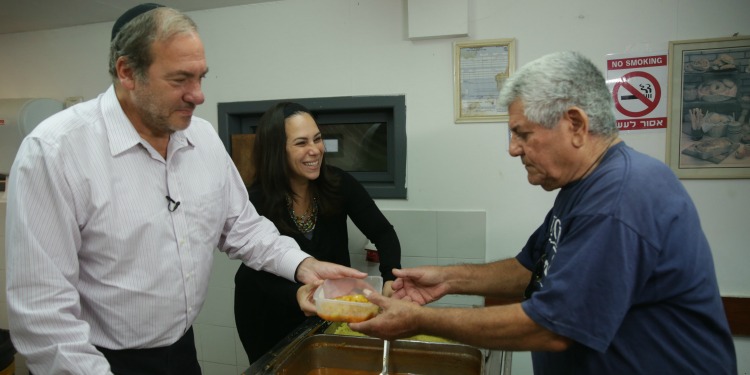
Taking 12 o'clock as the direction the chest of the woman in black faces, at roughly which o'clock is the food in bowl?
The food in bowl is roughly at 1 o'clock from the woman in black.

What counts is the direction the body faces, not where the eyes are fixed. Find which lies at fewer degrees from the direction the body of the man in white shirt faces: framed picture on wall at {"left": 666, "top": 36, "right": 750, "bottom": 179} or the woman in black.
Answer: the framed picture on wall

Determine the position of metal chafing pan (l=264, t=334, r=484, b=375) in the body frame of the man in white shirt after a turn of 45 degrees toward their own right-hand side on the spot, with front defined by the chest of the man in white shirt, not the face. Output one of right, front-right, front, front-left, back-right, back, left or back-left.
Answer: left

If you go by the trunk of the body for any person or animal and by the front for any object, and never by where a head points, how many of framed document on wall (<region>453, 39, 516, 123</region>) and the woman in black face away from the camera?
0

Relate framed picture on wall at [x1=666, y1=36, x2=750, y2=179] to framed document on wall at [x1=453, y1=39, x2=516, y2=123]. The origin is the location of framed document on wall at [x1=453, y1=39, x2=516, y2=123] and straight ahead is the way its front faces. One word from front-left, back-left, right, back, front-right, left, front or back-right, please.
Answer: left

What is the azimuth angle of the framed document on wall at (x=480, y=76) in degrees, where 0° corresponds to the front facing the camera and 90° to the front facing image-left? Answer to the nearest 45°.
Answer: approximately 0°

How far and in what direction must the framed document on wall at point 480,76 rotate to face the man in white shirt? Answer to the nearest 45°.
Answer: approximately 45° to its right

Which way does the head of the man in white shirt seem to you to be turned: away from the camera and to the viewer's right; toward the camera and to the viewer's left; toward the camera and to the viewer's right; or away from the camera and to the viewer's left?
toward the camera and to the viewer's right

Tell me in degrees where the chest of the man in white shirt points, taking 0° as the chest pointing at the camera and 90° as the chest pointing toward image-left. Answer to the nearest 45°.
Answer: approximately 315°

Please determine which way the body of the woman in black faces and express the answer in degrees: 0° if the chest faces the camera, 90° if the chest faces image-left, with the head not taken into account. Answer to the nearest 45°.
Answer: approximately 315°

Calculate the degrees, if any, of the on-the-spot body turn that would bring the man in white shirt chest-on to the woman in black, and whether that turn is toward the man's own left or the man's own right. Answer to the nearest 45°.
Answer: approximately 90° to the man's own left

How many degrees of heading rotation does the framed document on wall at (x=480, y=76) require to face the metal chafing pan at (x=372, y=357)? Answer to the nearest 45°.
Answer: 0° — it already faces it

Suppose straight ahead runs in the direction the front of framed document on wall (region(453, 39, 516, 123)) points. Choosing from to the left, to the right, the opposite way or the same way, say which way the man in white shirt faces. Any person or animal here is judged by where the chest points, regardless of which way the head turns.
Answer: to the left
